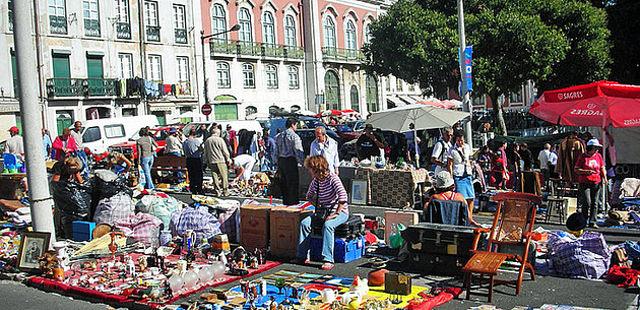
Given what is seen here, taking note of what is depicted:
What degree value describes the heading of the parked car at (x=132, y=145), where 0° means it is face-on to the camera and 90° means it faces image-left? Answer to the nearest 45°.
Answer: approximately 45°

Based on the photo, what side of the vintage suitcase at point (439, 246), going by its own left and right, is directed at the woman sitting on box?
right

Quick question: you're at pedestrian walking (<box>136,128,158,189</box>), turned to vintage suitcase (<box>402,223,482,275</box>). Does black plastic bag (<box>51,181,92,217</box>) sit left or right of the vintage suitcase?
right

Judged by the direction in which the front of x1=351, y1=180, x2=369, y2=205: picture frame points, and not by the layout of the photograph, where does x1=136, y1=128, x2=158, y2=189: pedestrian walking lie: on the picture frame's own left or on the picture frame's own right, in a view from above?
on the picture frame's own right

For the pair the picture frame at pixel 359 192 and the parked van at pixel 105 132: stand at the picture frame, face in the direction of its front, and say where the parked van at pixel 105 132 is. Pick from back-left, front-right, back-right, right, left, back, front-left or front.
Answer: back-right

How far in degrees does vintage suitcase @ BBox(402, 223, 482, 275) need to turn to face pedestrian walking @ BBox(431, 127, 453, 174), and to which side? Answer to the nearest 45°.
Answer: approximately 180°

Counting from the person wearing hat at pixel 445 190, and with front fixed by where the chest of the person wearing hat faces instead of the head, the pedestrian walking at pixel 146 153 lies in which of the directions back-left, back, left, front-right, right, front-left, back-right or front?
front-left

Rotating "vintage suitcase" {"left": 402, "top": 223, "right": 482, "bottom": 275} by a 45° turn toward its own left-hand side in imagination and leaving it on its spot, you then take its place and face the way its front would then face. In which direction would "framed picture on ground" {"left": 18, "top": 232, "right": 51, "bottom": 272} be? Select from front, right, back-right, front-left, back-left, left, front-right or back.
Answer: back-right

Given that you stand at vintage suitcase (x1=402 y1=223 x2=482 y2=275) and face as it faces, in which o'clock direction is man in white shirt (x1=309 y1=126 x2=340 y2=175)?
The man in white shirt is roughly at 5 o'clock from the vintage suitcase.

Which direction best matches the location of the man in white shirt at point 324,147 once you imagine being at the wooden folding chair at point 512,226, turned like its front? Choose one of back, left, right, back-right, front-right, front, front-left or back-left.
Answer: right

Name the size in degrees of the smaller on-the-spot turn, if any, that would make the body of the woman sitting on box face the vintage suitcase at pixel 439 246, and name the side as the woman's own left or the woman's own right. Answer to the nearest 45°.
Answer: approximately 90° to the woman's own left

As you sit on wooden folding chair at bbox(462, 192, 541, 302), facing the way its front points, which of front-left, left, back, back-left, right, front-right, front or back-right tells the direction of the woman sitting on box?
front-right

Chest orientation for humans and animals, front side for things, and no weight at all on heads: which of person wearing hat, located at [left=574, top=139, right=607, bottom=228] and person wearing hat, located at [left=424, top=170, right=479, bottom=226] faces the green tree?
person wearing hat, located at [left=424, top=170, right=479, bottom=226]

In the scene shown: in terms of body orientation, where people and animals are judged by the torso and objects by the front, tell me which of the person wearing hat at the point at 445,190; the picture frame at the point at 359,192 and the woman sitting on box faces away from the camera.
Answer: the person wearing hat
